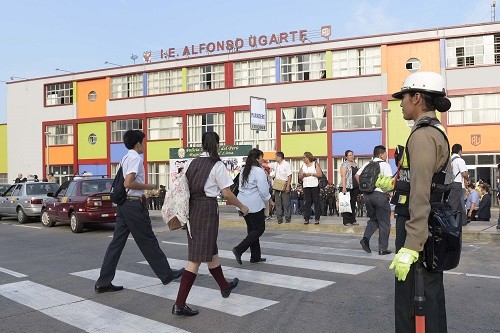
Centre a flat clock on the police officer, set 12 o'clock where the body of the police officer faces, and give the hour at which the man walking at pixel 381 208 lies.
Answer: The man walking is roughly at 3 o'clock from the police officer.

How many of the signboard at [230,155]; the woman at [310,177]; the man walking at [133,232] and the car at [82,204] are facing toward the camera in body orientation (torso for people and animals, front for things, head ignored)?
2

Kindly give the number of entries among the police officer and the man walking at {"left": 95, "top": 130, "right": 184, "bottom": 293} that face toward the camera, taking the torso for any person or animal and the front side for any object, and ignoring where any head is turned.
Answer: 0

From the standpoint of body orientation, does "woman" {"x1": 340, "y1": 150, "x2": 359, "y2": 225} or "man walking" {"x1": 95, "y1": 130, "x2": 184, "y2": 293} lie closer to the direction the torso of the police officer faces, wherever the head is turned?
the man walking

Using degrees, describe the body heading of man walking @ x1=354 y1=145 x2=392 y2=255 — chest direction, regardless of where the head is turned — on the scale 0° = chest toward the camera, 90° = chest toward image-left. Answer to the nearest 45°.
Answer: approximately 225°

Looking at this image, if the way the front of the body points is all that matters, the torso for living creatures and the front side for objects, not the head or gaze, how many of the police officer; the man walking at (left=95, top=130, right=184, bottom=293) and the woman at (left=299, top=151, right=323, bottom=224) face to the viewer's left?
1

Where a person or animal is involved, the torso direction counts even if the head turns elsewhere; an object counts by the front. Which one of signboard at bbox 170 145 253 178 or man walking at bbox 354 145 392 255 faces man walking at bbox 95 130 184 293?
the signboard

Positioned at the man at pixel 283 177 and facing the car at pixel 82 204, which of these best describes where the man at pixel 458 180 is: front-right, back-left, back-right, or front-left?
back-left

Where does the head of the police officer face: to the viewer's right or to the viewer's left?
to the viewer's left

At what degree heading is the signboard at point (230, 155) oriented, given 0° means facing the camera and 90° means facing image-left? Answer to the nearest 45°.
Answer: approximately 0°

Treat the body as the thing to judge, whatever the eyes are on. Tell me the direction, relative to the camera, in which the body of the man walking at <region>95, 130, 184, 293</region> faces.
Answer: to the viewer's right
